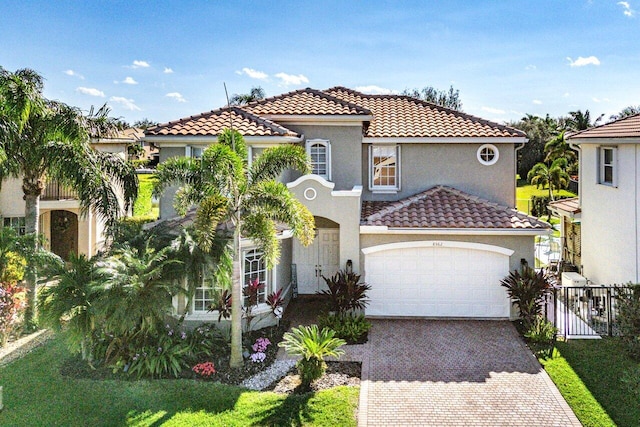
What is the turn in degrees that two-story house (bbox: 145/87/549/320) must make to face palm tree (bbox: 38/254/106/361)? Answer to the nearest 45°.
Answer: approximately 45° to its right

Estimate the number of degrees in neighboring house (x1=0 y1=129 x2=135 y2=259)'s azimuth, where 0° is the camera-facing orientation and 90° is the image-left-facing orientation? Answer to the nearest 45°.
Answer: approximately 0°

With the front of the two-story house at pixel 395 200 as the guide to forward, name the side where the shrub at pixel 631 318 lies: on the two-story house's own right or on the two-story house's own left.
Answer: on the two-story house's own left

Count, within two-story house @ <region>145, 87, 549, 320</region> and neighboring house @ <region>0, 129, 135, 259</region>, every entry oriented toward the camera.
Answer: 2

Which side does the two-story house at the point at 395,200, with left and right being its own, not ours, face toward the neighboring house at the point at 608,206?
left

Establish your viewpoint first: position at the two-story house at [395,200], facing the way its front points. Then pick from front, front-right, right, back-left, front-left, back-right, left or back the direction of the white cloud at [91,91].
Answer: right

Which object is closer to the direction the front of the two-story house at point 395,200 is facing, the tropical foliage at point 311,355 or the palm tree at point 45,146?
the tropical foliage

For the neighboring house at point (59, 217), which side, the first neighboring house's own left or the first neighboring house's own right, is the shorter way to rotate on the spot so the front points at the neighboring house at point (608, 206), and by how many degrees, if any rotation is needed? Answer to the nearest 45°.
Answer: approximately 45° to the first neighboring house's own left

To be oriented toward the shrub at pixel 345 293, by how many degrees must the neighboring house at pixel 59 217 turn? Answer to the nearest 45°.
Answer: approximately 45° to its left
